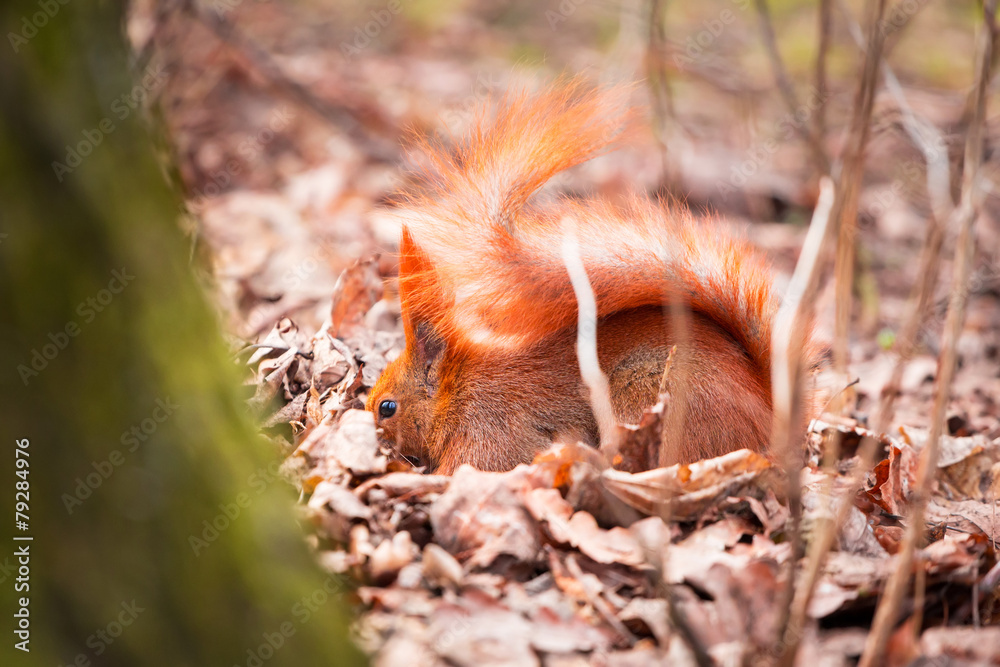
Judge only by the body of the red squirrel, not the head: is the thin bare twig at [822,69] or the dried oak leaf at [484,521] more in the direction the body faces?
the dried oak leaf

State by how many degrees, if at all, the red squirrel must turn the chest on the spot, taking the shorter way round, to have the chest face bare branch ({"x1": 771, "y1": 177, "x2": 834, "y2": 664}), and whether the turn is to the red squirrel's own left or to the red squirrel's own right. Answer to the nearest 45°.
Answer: approximately 90° to the red squirrel's own left

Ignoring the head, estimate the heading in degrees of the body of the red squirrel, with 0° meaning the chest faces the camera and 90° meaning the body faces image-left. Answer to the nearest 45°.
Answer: approximately 90°

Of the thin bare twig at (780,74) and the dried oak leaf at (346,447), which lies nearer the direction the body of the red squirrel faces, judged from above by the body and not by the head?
the dried oak leaf

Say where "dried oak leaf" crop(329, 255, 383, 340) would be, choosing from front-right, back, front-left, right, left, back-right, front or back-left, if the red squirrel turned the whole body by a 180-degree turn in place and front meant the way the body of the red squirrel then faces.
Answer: back-left

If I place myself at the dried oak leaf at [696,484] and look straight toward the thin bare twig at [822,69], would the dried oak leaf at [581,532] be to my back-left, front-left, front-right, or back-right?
back-left

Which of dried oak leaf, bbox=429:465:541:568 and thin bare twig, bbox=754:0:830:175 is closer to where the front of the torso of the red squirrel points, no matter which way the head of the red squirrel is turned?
the dried oak leaf

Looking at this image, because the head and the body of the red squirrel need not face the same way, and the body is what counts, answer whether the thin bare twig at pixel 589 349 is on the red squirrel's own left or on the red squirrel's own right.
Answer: on the red squirrel's own left

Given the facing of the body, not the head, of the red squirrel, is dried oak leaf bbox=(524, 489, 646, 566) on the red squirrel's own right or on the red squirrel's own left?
on the red squirrel's own left
